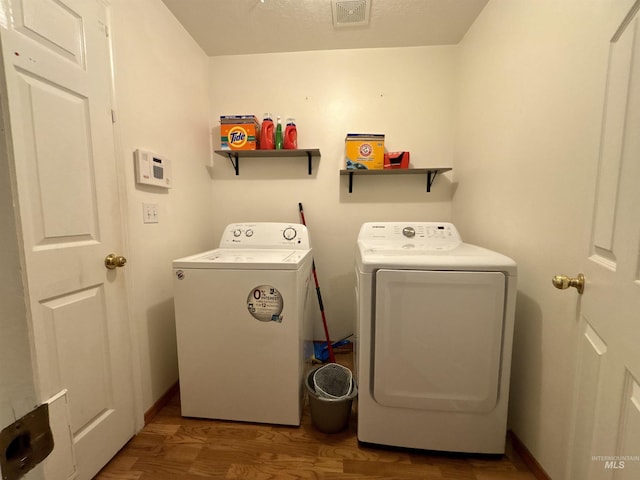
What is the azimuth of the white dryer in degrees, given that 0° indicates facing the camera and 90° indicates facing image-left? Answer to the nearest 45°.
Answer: approximately 0°

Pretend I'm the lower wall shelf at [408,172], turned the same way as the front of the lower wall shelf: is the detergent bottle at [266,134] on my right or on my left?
on my right

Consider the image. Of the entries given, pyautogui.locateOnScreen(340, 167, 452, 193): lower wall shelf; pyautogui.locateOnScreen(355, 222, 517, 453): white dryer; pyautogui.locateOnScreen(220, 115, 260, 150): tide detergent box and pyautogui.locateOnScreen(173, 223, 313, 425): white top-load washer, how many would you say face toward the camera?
4

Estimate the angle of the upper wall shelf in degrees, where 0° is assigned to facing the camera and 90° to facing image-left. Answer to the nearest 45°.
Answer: approximately 0°

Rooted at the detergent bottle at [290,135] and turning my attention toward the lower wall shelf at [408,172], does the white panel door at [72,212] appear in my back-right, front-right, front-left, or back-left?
back-right

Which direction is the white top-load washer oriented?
toward the camera

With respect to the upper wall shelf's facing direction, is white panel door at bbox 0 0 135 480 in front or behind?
in front

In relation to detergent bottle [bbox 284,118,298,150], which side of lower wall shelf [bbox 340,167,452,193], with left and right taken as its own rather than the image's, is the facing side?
right

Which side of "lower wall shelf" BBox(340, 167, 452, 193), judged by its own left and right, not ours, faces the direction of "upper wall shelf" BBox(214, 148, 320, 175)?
right
